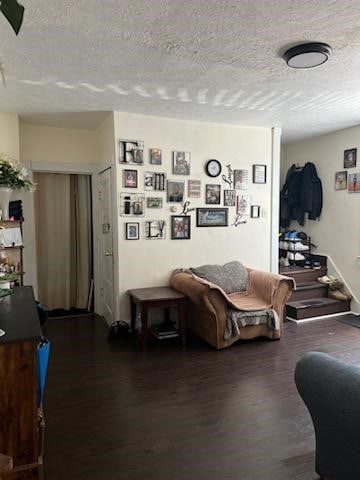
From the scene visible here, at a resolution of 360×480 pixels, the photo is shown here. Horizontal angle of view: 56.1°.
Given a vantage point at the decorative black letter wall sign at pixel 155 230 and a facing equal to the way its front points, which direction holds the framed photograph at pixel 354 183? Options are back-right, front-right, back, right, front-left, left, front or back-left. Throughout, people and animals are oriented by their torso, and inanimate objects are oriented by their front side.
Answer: left

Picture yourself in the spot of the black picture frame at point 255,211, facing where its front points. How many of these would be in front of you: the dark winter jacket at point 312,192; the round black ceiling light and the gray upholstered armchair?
2

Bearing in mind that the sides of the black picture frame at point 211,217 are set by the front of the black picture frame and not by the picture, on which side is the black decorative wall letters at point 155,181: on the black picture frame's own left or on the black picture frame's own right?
on the black picture frame's own right

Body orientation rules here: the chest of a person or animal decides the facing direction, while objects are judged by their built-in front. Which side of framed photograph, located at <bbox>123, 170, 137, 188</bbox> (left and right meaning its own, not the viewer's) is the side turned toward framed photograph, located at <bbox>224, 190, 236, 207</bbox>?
left

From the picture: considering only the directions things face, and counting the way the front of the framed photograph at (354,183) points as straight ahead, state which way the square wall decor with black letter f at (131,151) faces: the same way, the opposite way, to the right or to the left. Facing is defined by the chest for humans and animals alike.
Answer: to the left

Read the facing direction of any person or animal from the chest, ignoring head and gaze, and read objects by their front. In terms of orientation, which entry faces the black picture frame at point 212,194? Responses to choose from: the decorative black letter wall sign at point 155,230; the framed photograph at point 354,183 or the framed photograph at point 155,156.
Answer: the framed photograph at point 354,183

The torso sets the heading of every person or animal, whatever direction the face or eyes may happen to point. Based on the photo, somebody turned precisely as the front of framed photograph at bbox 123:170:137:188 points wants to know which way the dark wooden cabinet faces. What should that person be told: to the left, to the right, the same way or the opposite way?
to the left
